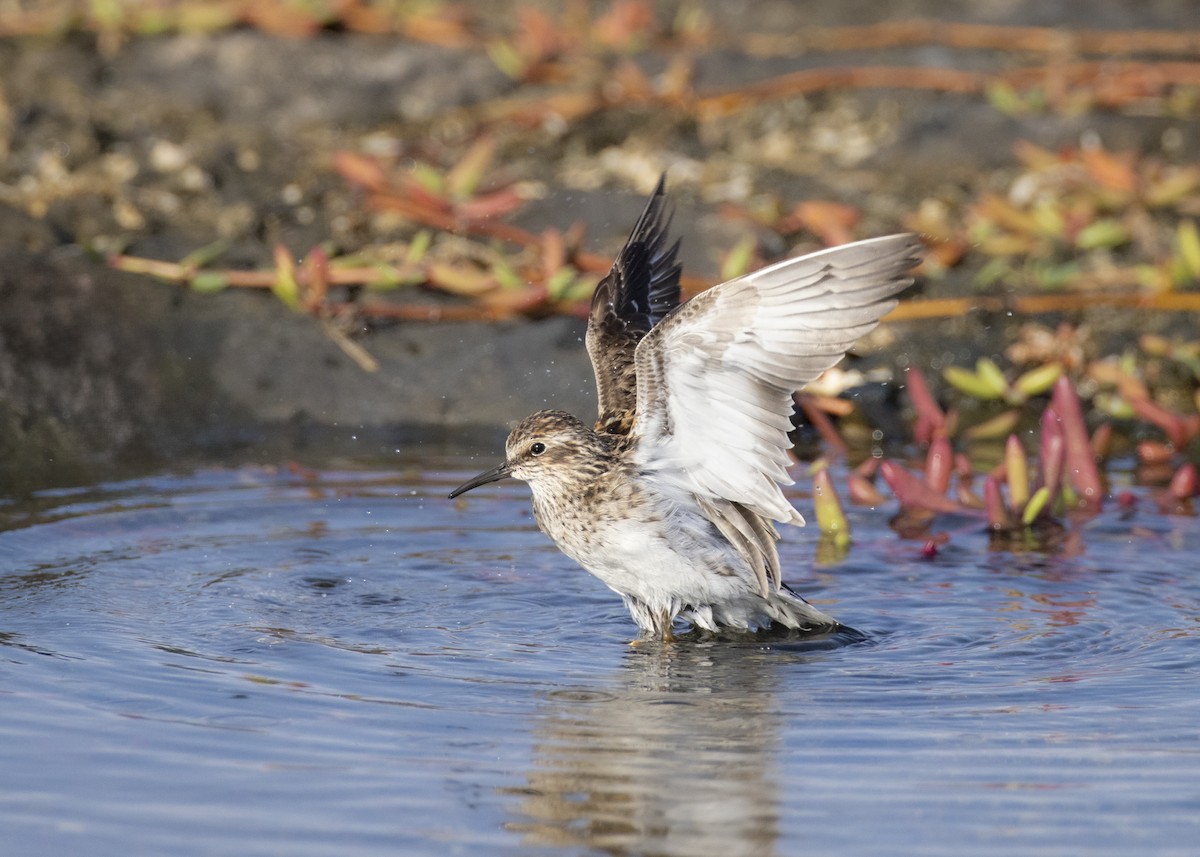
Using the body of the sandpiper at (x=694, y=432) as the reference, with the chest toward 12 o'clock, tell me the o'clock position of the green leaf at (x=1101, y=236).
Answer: The green leaf is roughly at 4 o'clock from the sandpiper.

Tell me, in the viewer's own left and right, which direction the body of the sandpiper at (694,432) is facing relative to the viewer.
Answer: facing to the left of the viewer
